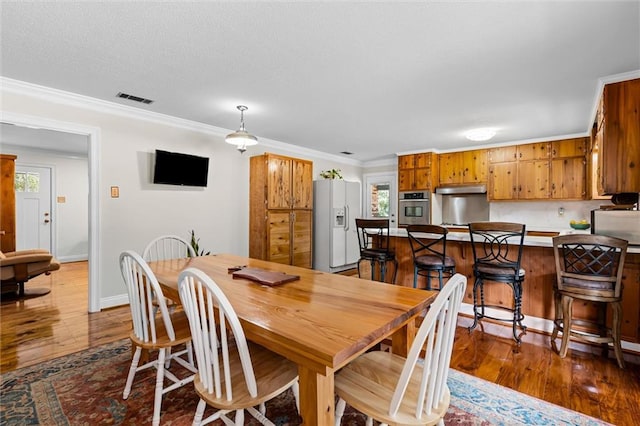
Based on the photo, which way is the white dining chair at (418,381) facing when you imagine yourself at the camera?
facing away from the viewer and to the left of the viewer

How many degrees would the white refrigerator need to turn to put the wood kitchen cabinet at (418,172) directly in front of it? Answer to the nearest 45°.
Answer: approximately 45° to its left

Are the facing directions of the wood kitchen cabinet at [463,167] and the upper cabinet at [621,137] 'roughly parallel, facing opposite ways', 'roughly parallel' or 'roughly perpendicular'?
roughly perpendicular

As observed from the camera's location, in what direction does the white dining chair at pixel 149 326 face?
facing away from the viewer and to the right of the viewer

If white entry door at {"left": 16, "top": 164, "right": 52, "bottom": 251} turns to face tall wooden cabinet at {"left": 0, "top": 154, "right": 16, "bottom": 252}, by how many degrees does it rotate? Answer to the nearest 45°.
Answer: approximately 45° to its right

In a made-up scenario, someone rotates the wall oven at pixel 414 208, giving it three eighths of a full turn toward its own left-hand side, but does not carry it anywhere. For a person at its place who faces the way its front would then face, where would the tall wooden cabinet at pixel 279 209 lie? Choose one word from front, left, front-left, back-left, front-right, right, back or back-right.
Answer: back

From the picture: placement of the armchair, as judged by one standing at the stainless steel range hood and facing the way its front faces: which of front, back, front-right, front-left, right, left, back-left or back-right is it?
front-right

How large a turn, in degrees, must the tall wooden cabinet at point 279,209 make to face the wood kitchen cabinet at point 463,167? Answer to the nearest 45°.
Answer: approximately 45° to its left

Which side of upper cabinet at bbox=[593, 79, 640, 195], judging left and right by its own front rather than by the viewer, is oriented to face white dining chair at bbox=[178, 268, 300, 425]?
left

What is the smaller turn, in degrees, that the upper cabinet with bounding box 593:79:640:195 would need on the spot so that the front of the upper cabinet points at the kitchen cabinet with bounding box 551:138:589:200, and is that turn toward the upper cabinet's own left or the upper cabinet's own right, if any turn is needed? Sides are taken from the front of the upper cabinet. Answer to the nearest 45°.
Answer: approximately 90° to the upper cabinet's own right

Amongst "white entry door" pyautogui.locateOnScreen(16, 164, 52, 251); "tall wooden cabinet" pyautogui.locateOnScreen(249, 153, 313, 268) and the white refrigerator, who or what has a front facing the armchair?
the white entry door

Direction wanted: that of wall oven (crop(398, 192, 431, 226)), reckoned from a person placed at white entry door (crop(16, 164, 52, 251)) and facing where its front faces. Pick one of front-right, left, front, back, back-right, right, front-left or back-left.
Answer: front-left

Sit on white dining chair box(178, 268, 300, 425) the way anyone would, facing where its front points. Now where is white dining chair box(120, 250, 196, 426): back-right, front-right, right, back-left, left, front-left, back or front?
left

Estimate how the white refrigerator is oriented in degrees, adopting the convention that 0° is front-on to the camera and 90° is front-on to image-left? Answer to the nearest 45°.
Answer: approximately 315°

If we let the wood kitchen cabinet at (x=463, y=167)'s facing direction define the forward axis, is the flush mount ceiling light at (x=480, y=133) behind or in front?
in front
